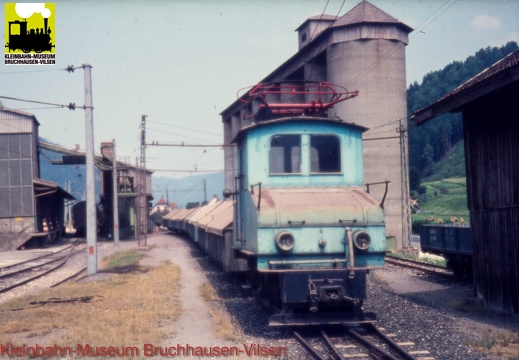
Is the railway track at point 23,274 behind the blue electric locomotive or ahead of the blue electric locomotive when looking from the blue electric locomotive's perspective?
behind

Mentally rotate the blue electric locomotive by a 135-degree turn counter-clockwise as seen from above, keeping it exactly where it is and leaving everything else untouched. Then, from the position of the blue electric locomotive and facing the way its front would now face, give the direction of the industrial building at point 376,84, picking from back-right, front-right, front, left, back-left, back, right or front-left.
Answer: front-left

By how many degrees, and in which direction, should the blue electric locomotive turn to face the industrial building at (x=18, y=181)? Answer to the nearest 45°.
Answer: approximately 135° to its right

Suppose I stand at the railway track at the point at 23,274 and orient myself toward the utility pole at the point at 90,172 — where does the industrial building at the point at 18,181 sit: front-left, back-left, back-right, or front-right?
back-left

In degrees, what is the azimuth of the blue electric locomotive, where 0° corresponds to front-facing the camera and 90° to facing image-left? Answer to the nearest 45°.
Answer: approximately 0°

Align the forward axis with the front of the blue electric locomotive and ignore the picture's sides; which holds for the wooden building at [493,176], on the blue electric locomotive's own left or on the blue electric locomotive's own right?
on the blue electric locomotive's own left
